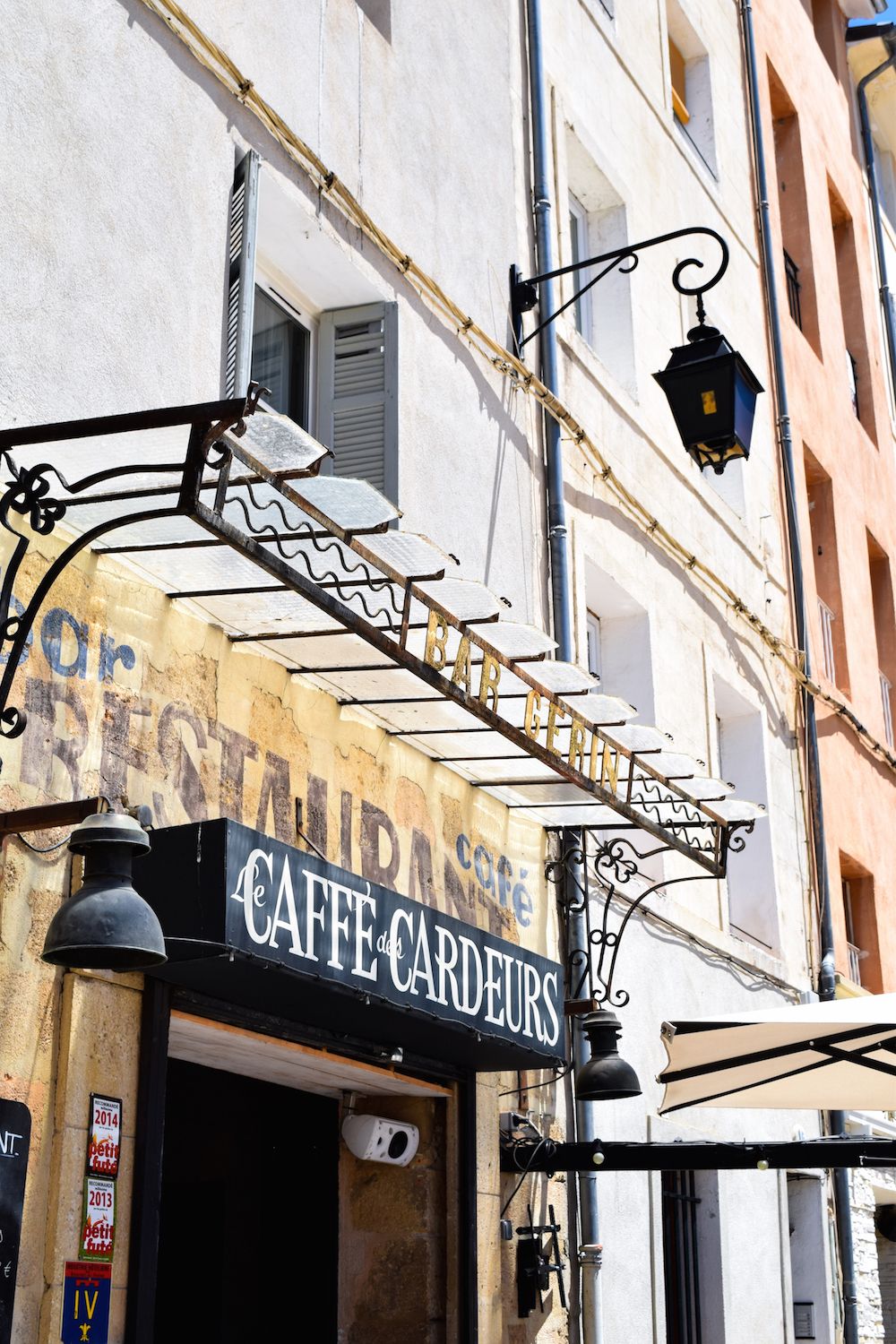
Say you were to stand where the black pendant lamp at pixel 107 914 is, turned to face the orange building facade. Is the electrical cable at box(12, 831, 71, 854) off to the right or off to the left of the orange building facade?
left

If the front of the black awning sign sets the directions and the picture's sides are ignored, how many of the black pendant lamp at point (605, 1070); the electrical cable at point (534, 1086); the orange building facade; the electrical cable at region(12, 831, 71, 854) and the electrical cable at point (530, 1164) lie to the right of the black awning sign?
1

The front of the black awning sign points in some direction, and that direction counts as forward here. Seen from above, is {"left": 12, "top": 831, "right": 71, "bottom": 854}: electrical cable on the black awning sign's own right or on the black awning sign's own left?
on the black awning sign's own right

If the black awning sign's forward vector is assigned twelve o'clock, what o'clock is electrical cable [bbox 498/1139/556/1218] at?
The electrical cable is roughly at 8 o'clock from the black awning sign.

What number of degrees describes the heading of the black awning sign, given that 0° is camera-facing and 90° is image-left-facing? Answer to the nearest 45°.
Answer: approximately 315°

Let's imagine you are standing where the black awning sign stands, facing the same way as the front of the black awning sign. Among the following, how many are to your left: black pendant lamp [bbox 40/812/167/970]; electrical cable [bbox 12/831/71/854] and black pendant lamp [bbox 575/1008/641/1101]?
1

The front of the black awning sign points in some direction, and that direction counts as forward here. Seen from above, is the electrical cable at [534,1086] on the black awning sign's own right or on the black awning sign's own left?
on the black awning sign's own left

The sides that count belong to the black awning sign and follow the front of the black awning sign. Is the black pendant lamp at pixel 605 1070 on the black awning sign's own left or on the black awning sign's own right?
on the black awning sign's own left

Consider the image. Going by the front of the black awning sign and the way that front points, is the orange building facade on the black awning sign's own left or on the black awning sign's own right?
on the black awning sign's own left

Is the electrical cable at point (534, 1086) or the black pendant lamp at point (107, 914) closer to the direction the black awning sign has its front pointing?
the black pendant lamp

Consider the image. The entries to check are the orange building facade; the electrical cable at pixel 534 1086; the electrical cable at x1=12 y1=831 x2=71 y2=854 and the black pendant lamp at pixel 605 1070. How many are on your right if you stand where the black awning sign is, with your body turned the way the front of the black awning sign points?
1
